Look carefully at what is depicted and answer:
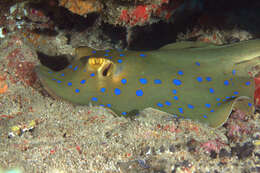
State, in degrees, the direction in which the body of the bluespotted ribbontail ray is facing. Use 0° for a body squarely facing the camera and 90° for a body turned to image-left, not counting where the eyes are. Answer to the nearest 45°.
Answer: approximately 90°
